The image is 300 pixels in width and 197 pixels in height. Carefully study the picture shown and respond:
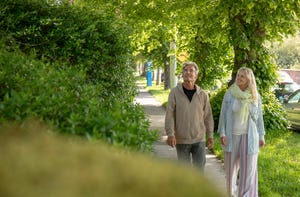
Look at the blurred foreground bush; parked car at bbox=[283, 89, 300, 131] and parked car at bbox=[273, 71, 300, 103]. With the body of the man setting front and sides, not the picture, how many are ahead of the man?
1

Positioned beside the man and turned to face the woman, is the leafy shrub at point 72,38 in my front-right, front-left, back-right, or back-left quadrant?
back-left

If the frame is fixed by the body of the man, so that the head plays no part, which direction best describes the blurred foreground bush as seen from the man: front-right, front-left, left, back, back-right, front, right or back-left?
front

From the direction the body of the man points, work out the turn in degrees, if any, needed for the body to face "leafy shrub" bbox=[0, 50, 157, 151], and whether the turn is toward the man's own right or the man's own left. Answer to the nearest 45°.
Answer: approximately 90° to the man's own right

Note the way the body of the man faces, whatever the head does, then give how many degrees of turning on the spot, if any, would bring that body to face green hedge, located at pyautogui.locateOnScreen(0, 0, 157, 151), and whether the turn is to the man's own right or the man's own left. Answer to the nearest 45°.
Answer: approximately 90° to the man's own right

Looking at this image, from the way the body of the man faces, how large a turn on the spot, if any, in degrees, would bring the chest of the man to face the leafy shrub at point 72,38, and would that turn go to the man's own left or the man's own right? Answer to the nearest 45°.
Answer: approximately 90° to the man's own right

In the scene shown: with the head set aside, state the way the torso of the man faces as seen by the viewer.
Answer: toward the camera
